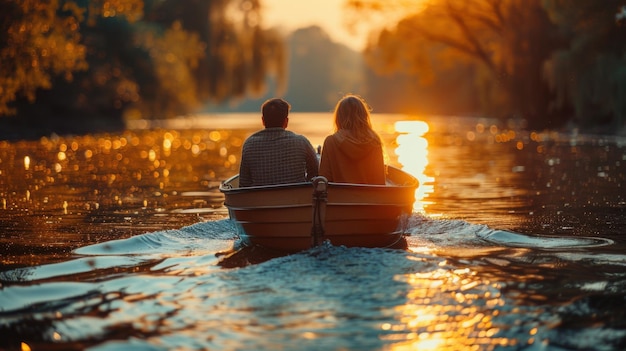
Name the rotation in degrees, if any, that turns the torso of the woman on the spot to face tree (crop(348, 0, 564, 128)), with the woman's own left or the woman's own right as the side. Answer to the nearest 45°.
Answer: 0° — they already face it

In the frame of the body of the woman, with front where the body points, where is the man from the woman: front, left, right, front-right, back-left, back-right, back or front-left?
left

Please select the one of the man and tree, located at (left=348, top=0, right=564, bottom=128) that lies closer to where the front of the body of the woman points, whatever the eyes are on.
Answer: the tree

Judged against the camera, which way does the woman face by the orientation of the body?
away from the camera

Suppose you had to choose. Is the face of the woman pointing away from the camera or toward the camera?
away from the camera

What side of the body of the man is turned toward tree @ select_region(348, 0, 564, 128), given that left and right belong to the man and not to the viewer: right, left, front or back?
front

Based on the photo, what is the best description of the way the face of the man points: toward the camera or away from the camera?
away from the camera

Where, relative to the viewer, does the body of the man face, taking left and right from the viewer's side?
facing away from the viewer

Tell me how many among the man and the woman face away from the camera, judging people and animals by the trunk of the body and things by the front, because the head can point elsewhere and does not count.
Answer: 2

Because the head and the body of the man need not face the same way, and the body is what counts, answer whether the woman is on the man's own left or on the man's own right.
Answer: on the man's own right
